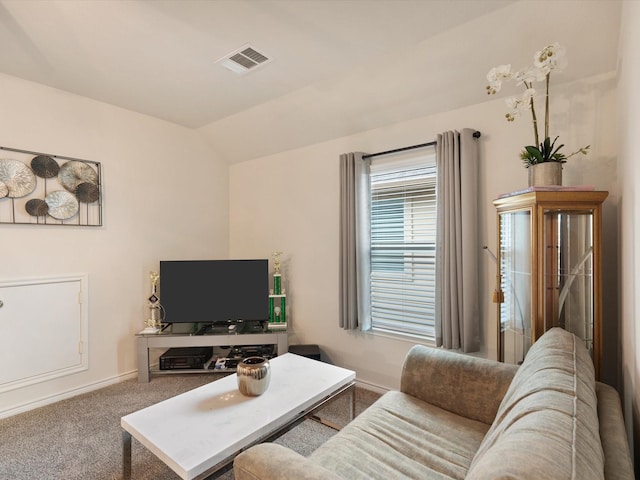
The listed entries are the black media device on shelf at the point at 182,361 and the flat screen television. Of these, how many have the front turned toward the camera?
2

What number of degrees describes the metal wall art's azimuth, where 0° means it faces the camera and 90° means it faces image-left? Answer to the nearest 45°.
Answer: approximately 315°

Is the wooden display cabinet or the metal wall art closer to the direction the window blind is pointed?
the metal wall art

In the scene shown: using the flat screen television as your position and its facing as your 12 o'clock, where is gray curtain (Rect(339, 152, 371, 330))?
The gray curtain is roughly at 10 o'clock from the flat screen television.

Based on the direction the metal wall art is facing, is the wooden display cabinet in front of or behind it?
in front

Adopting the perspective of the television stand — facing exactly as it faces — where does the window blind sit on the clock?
The window blind is roughly at 10 o'clock from the television stand.

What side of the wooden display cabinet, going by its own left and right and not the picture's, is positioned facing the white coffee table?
front

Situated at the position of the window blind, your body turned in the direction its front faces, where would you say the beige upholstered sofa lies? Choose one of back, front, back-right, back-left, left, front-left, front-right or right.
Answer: front-left

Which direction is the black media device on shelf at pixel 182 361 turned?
toward the camera

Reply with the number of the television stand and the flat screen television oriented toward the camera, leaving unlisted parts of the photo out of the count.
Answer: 2

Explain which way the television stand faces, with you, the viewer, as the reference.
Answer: facing the viewer

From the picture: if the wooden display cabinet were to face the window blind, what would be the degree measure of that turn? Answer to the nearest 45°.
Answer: approximately 90° to its right

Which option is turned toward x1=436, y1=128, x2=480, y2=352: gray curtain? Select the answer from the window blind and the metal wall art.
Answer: the metal wall art

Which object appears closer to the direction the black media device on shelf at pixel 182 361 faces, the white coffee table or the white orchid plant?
the white coffee table
